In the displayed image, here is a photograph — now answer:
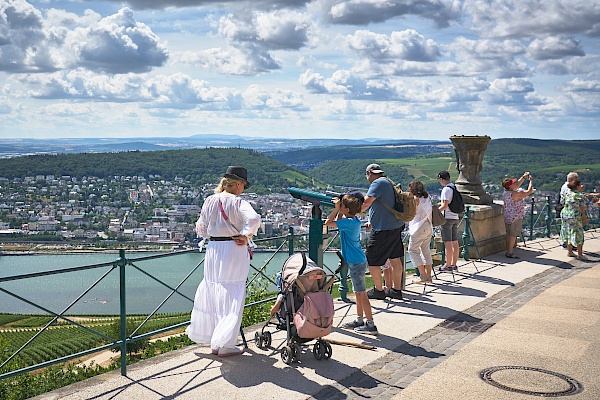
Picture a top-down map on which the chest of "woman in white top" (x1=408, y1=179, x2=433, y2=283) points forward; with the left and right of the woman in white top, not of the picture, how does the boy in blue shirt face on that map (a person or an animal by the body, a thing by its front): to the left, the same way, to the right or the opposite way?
the same way

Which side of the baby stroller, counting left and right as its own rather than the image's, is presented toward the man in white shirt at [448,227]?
right

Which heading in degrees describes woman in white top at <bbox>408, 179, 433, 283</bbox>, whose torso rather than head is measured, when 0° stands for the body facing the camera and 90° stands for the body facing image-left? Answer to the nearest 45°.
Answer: approximately 90°

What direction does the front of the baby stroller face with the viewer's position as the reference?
facing away from the viewer and to the left of the viewer

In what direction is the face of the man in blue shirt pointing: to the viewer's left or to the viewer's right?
to the viewer's left

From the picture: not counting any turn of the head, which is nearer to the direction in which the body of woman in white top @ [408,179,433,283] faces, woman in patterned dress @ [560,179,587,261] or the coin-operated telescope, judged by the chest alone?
the coin-operated telescope

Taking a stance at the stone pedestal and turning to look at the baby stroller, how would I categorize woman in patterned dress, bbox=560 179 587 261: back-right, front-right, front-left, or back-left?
back-left
